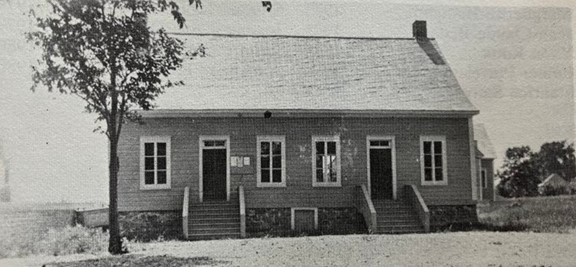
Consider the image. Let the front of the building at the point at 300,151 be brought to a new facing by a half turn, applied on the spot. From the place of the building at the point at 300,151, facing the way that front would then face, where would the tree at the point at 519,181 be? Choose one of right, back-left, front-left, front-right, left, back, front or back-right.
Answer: front-right

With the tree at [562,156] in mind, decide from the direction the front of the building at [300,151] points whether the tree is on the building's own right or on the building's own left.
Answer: on the building's own left

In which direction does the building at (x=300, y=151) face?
toward the camera

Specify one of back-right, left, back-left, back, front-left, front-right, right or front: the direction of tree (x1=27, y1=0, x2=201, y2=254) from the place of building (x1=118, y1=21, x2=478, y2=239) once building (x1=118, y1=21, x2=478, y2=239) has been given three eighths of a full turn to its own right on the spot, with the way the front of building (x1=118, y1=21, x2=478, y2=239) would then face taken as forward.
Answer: left

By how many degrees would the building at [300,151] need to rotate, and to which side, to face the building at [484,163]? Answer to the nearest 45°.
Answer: approximately 135° to its left
